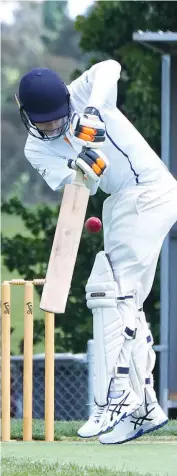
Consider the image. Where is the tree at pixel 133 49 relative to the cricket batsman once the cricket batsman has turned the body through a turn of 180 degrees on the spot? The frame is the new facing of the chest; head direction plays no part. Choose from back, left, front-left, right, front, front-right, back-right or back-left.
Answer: front-left

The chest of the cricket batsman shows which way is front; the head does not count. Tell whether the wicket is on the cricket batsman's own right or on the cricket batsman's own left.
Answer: on the cricket batsman's own right

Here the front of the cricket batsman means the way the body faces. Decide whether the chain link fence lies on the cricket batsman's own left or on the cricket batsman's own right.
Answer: on the cricket batsman's own right

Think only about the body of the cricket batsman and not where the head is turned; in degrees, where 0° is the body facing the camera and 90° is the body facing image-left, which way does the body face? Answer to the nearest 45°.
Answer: approximately 45°
